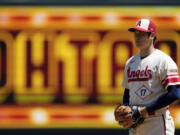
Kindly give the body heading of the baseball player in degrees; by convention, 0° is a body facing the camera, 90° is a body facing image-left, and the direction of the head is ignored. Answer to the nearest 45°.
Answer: approximately 45°
